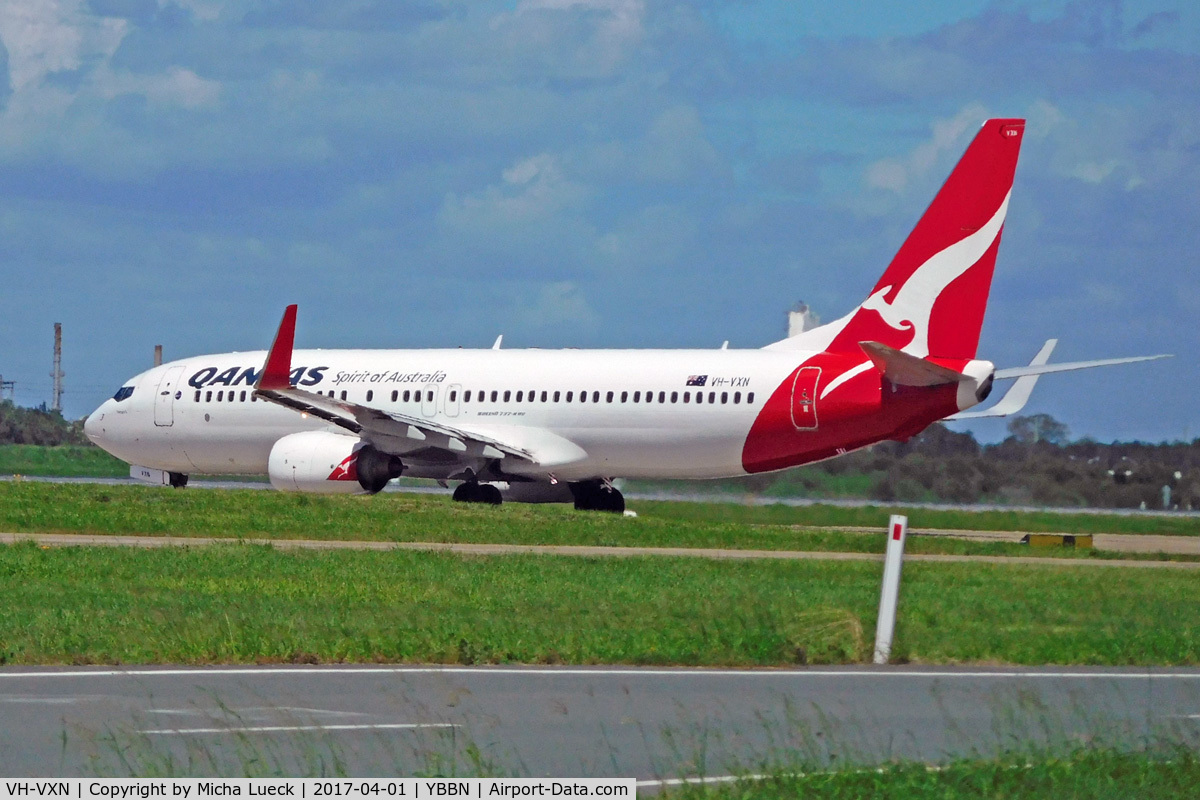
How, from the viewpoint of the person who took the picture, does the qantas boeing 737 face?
facing away from the viewer and to the left of the viewer

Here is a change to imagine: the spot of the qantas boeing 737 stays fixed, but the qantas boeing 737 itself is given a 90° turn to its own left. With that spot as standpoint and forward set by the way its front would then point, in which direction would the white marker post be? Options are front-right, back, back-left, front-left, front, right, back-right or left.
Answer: front-left
